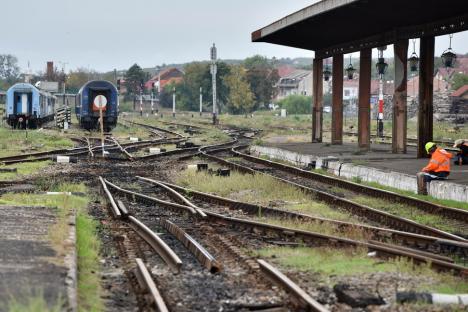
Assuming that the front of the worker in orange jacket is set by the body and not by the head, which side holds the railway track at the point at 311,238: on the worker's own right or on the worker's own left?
on the worker's own left

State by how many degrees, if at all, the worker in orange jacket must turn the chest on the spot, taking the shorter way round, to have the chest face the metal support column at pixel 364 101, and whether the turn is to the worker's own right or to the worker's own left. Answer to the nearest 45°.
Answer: approximately 90° to the worker's own right

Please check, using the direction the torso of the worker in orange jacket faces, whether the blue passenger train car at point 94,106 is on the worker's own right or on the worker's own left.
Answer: on the worker's own right

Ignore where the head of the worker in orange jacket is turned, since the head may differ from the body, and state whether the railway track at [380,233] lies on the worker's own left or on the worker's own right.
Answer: on the worker's own left

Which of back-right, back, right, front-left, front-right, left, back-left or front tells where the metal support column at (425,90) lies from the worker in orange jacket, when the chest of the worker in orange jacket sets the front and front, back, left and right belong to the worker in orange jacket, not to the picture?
right

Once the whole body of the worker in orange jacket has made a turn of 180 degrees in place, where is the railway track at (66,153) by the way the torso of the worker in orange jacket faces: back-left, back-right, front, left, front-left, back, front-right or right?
back-left

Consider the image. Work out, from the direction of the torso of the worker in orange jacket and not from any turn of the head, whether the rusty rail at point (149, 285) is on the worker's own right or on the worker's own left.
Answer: on the worker's own left

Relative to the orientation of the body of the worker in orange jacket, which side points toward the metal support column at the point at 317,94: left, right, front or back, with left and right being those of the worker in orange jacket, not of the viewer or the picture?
right

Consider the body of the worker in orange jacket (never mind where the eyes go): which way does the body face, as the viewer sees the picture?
to the viewer's left
